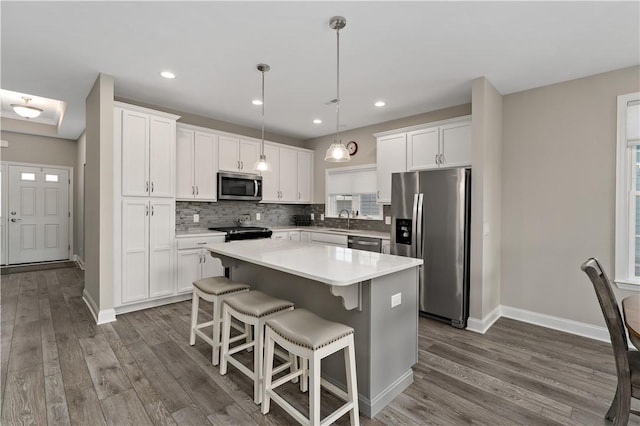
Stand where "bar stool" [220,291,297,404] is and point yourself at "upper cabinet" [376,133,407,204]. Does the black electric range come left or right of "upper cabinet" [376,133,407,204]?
left

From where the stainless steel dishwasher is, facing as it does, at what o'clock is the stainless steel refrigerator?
The stainless steel refrigerator is roughly at 9 o'clock from the stainless steel dishwasher.

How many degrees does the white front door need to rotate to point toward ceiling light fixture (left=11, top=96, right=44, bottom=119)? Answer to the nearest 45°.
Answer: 0° — it already faces it

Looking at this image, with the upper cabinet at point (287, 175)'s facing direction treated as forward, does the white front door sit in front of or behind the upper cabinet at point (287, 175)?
behind

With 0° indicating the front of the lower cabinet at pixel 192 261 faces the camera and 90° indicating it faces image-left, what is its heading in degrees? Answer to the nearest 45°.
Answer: approximately 315°

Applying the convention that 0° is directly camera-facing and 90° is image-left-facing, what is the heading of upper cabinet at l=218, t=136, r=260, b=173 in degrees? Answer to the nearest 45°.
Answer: approximately 315°

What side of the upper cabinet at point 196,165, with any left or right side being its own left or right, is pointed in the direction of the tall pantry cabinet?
right

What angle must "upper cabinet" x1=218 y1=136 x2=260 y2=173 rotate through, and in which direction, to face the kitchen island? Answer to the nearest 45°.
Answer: approximately 45° to its right
